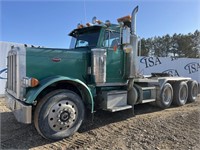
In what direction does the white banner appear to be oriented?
toward the camera

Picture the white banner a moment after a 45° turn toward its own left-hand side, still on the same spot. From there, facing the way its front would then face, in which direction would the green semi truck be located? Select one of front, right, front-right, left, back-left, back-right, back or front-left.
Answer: front-right

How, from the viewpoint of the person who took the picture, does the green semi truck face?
facing the viewer and to the left of the viewer

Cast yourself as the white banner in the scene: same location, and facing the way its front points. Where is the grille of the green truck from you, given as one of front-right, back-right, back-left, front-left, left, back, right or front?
front-right
